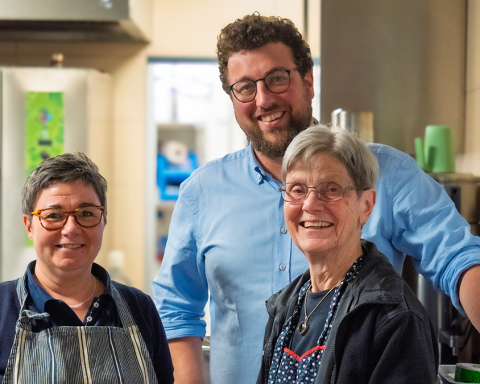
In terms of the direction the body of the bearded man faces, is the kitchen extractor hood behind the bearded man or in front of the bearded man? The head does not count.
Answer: behind

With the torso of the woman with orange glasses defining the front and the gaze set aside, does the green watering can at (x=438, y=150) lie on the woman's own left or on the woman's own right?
on the woman's own left

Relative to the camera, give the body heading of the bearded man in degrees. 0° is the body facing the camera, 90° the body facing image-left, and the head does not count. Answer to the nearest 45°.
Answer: approximately 0°

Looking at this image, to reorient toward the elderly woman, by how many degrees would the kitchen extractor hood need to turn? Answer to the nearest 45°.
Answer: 0° — it already faces them

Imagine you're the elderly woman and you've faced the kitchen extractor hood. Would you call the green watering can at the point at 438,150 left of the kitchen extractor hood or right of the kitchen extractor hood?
right
